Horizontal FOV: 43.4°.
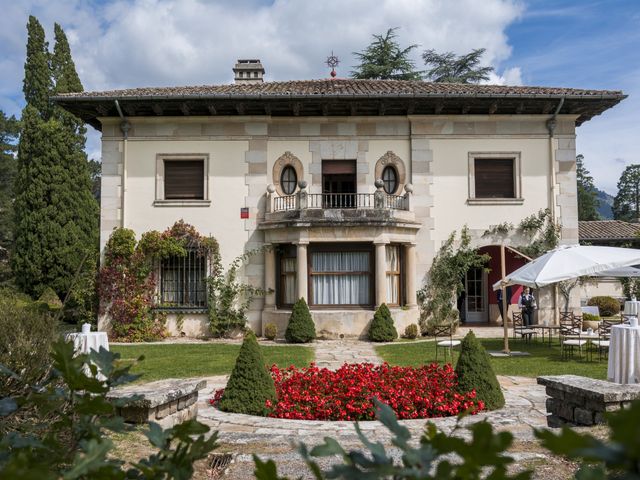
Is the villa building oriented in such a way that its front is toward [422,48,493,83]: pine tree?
no

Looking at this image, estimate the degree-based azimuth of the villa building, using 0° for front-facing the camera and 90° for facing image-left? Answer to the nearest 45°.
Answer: approximately 0°

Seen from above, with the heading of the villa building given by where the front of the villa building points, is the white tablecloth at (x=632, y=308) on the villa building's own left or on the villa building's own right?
on the villa building's own left

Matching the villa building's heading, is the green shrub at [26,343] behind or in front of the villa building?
in front

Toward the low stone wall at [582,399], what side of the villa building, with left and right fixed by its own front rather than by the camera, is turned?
front

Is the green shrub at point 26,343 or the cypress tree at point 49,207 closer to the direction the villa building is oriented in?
the green shrub

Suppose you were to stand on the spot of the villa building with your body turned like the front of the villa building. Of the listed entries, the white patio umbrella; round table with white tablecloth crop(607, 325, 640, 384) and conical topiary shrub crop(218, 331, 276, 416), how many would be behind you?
0

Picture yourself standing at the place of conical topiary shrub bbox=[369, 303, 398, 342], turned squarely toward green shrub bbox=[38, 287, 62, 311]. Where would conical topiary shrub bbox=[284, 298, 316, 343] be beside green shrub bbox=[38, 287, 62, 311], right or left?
left

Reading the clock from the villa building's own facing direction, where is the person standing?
The person standing is roughly at 9 o'clock from the villa building.

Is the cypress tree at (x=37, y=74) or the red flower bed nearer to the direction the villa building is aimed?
the red flower bed
